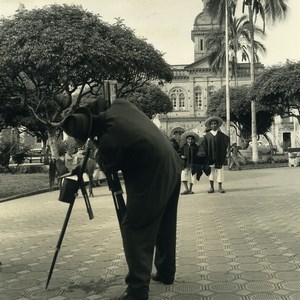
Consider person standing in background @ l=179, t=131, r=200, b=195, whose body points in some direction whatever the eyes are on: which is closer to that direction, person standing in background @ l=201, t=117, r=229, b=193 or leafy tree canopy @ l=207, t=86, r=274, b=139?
the person standing in background

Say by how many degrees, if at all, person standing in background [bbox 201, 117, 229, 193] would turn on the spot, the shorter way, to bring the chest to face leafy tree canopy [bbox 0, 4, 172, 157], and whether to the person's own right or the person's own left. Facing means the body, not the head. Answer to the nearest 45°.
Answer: approximately 135° to the person's own right

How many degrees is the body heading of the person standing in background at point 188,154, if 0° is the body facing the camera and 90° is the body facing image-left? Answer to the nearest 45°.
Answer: approximately 0°

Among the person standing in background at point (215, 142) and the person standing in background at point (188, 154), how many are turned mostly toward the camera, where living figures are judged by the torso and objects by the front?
2

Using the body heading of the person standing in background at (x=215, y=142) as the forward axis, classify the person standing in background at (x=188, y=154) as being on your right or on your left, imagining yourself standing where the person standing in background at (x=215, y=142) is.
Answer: on your right

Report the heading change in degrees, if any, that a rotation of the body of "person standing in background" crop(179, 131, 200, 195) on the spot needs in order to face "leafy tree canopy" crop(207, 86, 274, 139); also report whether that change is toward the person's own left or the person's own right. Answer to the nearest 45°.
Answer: approximately 180°

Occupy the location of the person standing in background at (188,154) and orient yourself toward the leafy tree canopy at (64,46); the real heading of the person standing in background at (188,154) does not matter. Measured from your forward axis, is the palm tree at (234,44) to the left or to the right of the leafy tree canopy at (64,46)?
right

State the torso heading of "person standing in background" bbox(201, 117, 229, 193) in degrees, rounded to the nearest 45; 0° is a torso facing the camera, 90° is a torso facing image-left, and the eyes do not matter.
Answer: approximately 0°
